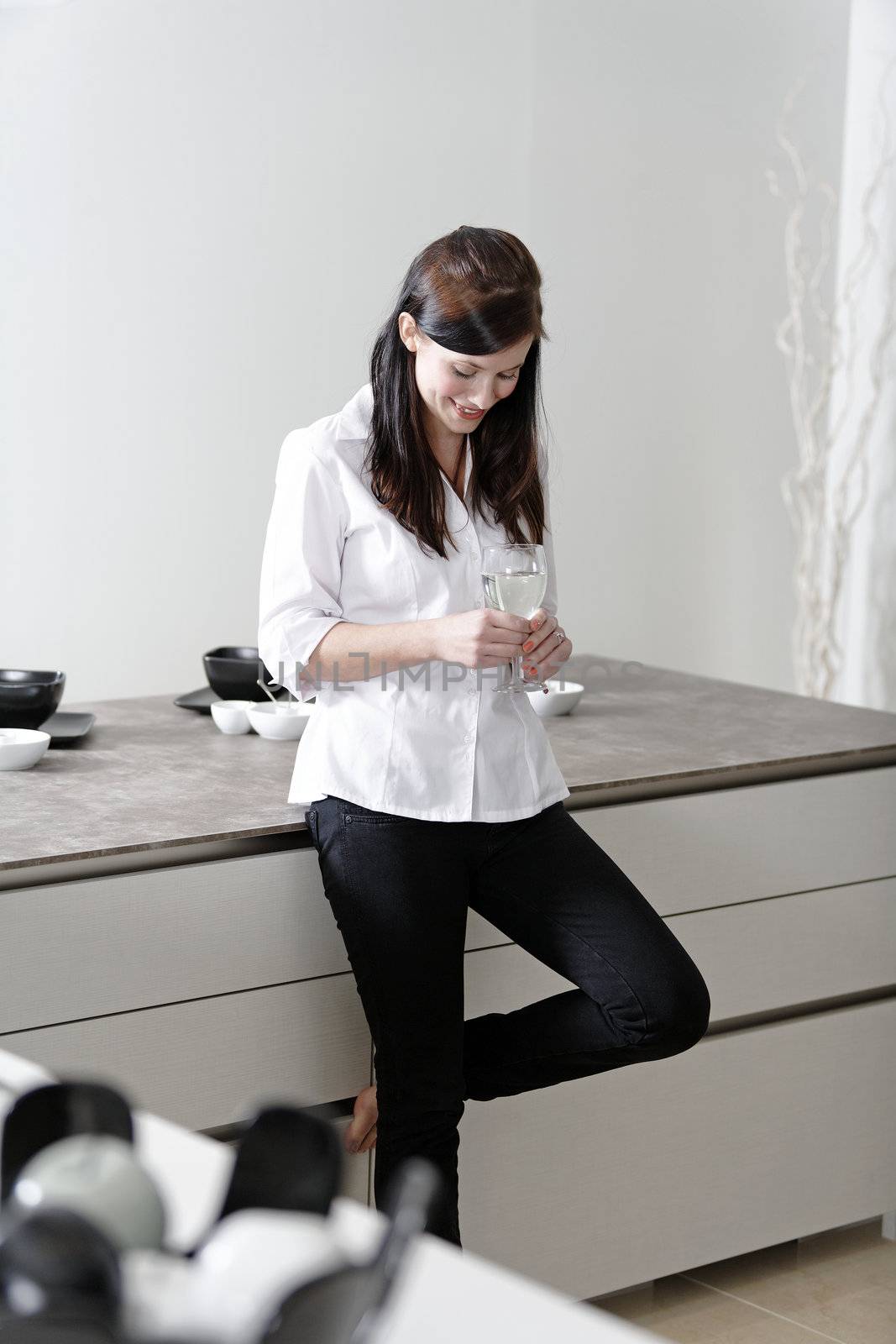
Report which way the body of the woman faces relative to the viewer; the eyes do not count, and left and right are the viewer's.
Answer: facing the viewer and to the right of the viewer

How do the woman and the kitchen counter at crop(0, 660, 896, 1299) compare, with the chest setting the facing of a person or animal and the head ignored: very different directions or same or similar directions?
same or similar directions

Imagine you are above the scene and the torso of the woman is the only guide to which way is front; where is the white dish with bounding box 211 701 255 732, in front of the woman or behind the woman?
behind

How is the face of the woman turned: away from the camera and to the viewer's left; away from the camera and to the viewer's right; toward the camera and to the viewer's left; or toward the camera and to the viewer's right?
toward the camera and to the viewer's right

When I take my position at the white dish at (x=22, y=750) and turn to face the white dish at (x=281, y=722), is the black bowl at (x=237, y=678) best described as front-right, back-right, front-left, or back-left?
front-left

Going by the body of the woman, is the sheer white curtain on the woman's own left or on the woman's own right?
on the woman's own left

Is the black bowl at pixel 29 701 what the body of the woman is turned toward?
no

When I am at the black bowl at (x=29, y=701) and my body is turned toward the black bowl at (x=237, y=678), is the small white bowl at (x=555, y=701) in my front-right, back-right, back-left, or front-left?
front-right

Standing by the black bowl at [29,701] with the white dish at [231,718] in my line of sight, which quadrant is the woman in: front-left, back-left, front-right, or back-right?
front-right
